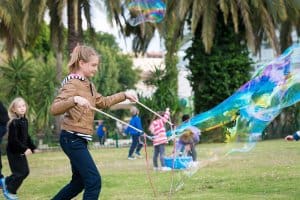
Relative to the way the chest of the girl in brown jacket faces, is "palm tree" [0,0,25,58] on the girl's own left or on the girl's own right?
on the girl's own left

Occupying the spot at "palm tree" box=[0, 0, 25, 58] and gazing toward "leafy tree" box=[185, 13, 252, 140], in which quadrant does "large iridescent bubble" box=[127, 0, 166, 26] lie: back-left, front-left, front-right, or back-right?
front-right

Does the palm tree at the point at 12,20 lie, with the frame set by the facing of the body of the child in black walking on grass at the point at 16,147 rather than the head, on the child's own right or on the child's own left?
on the child's own left

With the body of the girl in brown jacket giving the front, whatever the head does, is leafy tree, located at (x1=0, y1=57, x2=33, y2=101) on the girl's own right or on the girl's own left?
on the girl's own left

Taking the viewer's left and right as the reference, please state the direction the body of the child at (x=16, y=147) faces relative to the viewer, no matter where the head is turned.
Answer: facing to the right of the viewer

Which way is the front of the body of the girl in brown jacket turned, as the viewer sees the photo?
to the viewer's right

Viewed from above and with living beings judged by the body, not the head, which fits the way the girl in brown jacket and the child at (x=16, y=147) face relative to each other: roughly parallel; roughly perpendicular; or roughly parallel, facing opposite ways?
roughly parallel

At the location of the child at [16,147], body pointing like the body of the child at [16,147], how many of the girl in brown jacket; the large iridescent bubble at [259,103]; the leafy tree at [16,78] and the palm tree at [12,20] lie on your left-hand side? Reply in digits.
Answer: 2

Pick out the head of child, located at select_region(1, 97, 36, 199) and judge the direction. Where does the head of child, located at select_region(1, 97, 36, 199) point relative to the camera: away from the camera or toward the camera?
toward the camera

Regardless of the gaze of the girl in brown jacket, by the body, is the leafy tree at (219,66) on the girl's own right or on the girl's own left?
on the girl's own left

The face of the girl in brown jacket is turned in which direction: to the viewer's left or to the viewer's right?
to the viewer's right
